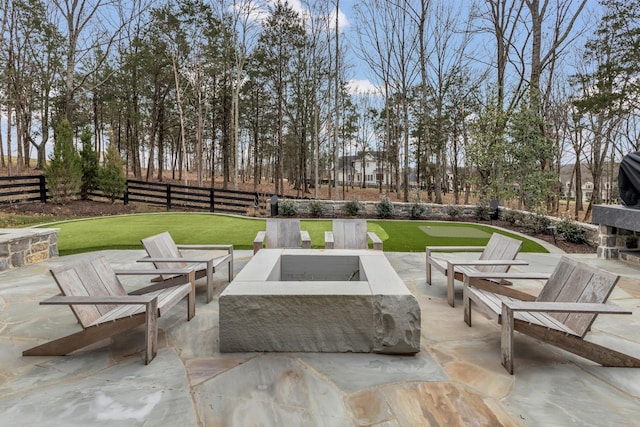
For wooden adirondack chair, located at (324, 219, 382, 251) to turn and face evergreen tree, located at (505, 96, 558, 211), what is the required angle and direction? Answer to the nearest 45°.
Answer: approximately 135° to its left

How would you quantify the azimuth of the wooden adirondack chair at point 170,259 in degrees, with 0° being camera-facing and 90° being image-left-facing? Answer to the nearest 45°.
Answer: approximately 315°

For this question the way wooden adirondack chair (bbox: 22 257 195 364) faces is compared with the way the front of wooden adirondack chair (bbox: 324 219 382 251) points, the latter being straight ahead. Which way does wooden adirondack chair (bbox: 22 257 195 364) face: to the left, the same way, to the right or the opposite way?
to the left

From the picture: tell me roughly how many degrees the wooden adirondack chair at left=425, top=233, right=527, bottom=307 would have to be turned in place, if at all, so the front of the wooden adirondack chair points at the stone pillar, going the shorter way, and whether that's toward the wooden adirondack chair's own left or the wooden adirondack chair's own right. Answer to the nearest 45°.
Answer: approximately 180°

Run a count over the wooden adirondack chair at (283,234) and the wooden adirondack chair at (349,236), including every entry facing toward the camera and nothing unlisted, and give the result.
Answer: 2

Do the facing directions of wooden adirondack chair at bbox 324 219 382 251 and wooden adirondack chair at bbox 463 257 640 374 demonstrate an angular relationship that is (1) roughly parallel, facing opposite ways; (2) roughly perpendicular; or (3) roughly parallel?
roughly perpendicular

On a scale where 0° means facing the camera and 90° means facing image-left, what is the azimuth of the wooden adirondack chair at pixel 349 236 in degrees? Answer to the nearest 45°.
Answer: approximately 0°

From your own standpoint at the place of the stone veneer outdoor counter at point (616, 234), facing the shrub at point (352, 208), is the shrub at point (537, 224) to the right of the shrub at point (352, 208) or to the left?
right

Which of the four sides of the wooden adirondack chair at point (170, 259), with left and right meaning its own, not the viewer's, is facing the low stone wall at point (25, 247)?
back

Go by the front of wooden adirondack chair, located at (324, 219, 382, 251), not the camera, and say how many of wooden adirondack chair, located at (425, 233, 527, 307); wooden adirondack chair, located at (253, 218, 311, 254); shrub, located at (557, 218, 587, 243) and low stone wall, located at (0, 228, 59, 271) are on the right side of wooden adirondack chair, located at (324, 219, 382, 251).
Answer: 2
